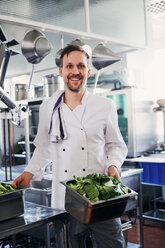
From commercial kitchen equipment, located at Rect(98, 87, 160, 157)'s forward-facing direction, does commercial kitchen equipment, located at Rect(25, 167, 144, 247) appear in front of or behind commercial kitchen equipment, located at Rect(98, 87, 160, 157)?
in front

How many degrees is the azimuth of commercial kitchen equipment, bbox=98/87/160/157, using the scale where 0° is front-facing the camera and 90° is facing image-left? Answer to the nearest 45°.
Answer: approximately 45°

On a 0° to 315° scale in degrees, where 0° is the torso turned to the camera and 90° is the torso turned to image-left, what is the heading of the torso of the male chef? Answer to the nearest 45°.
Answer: approximately 0°

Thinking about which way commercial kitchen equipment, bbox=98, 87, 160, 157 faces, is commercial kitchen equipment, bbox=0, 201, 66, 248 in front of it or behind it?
in front

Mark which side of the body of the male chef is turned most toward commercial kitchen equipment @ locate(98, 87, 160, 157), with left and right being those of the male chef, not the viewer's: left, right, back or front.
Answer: back

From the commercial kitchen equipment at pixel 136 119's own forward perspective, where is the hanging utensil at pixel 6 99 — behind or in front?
in front

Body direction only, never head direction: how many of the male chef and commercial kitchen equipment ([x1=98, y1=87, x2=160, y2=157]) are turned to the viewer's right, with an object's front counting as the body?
0

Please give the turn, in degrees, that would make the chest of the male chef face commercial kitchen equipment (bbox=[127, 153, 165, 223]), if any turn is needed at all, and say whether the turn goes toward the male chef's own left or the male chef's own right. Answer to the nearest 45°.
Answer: approximately 135° to the male chef's own left
